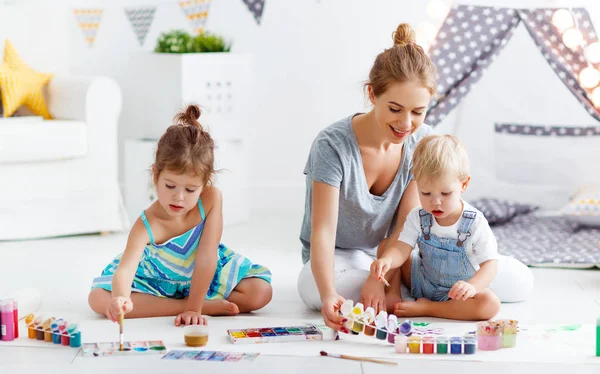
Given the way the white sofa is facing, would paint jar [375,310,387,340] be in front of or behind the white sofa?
in front

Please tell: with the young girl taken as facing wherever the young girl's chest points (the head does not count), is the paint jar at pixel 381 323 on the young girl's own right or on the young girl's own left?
on the young girl's own left

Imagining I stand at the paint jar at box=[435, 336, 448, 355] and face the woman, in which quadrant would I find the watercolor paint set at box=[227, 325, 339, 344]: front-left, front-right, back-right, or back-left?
front-left

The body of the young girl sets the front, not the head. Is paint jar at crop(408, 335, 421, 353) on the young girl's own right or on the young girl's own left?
on the young girl's own left

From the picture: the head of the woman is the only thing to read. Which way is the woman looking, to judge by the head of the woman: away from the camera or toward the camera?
toward the camera

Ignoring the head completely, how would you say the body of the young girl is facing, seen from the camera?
toward the camera

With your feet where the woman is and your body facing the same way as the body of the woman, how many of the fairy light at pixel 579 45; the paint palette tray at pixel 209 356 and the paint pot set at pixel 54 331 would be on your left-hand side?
1

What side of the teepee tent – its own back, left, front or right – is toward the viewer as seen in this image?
front

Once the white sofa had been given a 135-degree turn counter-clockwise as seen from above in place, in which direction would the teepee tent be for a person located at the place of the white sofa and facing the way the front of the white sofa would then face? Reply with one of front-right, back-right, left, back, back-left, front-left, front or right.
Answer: right

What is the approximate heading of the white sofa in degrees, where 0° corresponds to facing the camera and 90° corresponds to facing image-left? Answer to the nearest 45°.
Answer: approximately 315°

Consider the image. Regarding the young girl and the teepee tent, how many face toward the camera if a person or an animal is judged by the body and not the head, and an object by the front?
2

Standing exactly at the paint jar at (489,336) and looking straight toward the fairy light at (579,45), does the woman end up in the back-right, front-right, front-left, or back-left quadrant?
front-left

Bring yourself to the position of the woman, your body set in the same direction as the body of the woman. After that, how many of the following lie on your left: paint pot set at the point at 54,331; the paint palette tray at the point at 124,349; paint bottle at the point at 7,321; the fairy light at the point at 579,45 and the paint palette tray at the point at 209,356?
1

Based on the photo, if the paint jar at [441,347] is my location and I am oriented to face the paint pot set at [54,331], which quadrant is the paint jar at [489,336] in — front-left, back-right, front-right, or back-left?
back-right

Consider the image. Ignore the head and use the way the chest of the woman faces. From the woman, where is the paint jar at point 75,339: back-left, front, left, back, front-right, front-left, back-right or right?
right

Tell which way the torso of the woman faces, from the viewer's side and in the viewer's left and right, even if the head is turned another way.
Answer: facing the viewer and to the right of the viewer

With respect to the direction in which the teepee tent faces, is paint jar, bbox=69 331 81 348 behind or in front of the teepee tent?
in front
